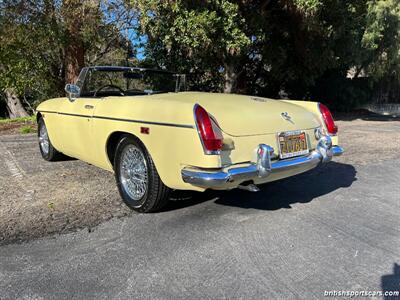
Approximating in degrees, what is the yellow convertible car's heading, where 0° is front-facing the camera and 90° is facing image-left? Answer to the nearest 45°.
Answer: approximately 135°
